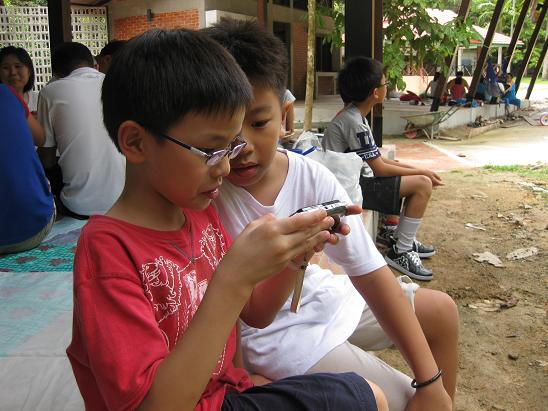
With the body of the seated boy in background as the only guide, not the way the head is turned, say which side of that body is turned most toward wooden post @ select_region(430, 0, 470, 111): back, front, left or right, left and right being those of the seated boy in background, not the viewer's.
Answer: left

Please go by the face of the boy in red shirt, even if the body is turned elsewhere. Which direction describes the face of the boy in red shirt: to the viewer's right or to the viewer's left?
to the viewer's right

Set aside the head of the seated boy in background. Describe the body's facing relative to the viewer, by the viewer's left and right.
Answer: facing to the right of the viewer

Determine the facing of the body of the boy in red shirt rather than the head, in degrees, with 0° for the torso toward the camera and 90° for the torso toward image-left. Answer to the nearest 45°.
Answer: approximately 315°

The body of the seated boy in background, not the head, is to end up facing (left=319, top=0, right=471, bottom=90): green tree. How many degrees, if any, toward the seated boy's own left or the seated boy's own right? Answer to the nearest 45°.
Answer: approximately 90° to the seated boy's own left

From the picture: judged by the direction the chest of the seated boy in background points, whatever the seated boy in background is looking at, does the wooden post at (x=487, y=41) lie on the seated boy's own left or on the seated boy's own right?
on the seated boy's own left
